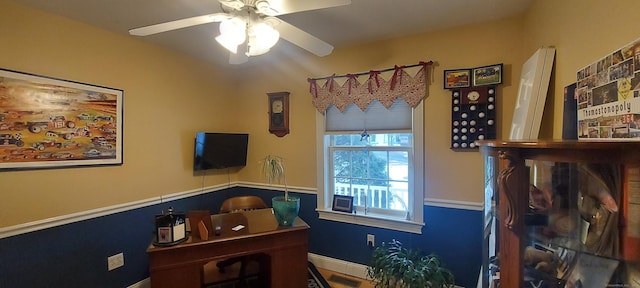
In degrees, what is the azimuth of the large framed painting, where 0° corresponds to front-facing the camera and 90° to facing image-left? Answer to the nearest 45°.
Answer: approximately 315°

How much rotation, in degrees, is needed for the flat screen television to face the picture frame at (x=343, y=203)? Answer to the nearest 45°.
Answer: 0° — it already faces it

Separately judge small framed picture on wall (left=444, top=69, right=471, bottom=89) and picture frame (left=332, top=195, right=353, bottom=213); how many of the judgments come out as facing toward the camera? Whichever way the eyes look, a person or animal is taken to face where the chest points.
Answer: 2

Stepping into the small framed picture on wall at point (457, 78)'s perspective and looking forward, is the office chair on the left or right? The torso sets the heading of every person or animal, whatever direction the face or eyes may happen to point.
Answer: on its right

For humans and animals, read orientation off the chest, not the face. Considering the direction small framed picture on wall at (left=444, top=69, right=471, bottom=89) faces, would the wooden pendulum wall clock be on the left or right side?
on its right

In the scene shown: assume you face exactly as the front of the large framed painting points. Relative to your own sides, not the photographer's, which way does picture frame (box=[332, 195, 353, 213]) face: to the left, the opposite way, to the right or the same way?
to the right

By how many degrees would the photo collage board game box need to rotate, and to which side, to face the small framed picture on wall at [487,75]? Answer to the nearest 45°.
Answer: approximately 90° to its right

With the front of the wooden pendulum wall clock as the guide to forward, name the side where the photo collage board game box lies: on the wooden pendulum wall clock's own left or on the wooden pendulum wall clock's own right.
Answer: on the wooden pendulum wall clock's own left
